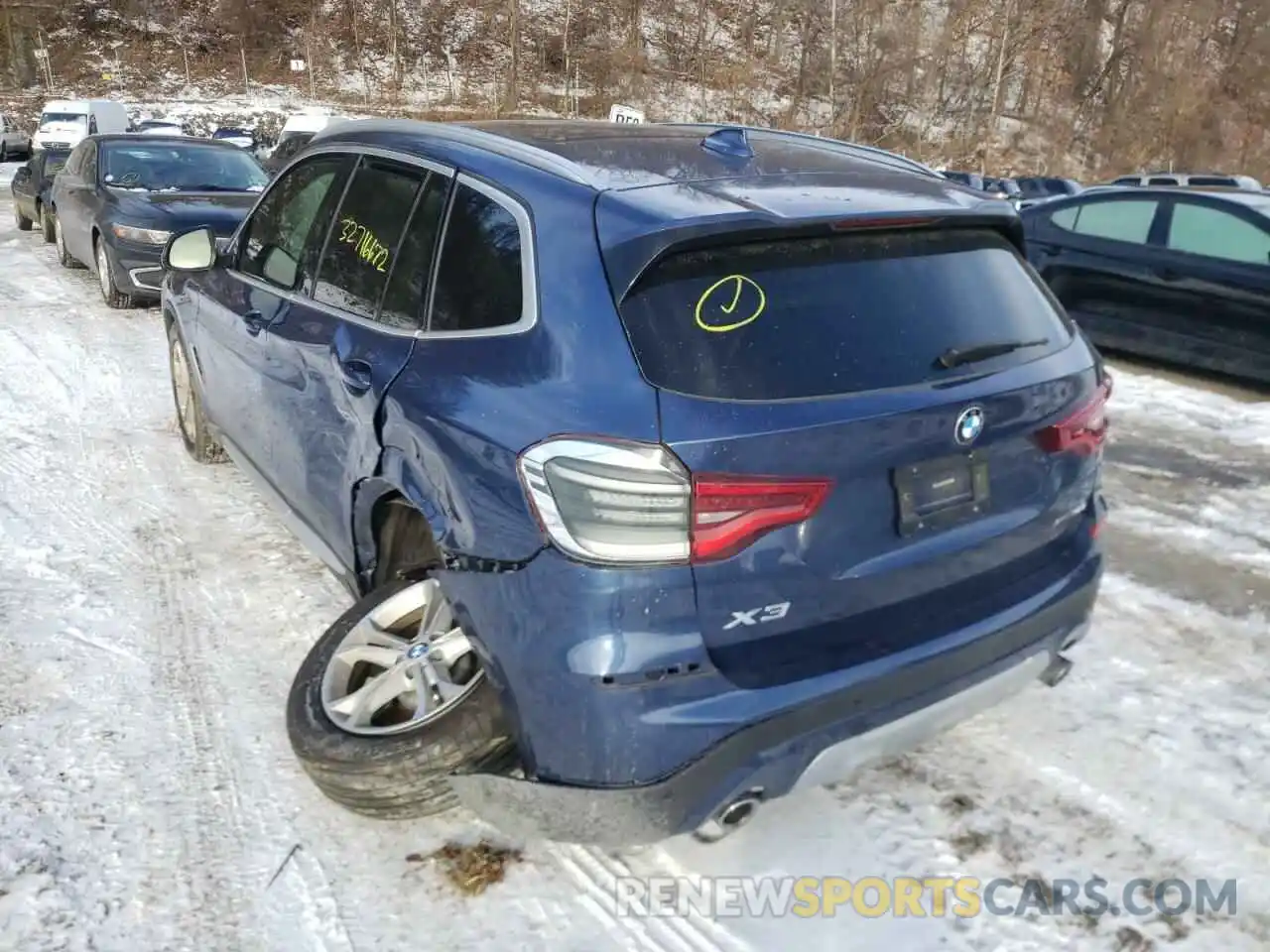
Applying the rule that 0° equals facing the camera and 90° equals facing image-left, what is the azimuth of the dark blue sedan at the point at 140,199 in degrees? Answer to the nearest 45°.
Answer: approximately 315°

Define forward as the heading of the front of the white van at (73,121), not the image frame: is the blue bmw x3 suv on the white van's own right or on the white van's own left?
on the white van's own left

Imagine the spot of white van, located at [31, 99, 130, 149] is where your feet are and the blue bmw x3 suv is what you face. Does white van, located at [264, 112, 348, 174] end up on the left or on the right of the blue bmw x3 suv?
left

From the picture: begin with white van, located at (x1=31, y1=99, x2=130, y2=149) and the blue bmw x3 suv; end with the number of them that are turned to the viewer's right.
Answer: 0

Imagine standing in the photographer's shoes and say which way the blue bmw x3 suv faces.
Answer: facing away from the viewer and to the left of the viewer

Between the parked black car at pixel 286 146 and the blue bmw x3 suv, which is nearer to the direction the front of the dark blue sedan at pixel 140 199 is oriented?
the blue bmw x3 suv

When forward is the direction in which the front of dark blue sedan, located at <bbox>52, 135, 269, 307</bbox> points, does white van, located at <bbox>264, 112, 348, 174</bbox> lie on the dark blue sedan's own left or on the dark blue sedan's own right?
on the dark blue sedan's own left

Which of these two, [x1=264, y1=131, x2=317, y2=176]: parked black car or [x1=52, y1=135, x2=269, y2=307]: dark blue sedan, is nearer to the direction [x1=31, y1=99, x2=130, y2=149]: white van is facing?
the dark blue sedan

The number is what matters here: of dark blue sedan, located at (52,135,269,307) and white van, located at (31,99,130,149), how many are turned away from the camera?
0

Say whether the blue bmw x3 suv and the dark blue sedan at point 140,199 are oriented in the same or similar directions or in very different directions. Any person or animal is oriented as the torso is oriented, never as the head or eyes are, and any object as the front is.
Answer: very different directions

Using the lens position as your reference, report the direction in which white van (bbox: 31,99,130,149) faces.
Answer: facing the viewer and to the left of the viewer
